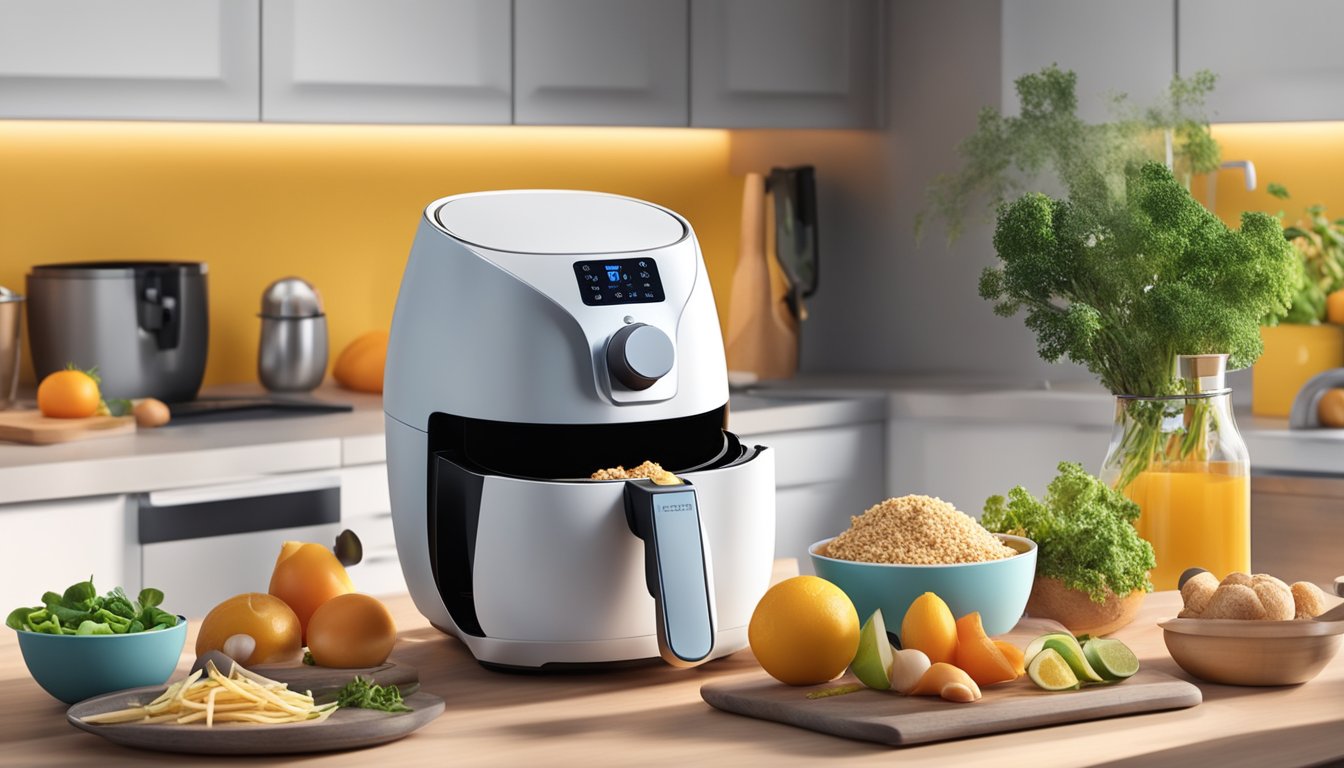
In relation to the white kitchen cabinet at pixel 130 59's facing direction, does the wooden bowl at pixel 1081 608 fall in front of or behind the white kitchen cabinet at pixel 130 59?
in front

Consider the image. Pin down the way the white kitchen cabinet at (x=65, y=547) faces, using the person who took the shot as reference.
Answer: facing the viewer

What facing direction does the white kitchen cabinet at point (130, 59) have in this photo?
toward the camera

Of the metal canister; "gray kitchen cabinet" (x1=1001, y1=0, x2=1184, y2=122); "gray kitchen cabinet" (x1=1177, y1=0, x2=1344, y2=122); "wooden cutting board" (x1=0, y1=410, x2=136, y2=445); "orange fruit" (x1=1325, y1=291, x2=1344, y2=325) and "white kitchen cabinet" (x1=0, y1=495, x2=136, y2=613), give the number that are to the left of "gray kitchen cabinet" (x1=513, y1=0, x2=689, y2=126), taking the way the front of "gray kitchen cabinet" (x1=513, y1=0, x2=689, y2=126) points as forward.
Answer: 3

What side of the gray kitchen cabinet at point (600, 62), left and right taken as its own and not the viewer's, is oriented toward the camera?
front

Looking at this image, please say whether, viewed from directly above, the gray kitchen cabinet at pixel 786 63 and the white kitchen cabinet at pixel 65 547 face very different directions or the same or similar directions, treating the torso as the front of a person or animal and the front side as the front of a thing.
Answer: same or similar directions

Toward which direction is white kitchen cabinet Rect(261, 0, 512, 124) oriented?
toward the camera

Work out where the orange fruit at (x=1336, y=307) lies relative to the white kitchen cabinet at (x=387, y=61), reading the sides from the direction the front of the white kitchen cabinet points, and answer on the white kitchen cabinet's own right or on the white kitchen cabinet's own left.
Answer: on the white kitchen cabinet's own left

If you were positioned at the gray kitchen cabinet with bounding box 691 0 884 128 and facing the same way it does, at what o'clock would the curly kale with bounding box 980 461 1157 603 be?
The curly kale is roughly at 12 o'clock from the gray kitchen cabinet.

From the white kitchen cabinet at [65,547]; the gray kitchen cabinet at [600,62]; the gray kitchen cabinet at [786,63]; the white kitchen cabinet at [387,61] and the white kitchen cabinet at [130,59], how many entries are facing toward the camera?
5

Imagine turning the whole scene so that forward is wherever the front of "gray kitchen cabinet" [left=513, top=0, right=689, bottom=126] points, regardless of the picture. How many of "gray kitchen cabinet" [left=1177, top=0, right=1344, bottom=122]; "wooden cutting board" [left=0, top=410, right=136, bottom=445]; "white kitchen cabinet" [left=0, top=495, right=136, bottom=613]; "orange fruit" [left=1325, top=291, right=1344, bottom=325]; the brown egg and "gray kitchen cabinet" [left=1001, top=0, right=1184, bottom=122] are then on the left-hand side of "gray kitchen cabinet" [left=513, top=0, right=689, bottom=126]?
3

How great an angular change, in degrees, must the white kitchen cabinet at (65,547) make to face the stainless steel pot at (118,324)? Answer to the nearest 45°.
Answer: approximately 180°

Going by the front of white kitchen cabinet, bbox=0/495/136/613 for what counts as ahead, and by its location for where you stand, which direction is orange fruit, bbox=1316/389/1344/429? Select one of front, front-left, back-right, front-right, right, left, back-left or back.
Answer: left

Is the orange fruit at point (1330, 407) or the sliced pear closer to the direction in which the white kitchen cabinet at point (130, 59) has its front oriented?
the sliced pear

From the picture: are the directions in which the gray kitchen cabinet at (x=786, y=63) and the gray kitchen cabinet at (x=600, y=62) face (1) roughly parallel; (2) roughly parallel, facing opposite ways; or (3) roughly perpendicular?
roughly parallel

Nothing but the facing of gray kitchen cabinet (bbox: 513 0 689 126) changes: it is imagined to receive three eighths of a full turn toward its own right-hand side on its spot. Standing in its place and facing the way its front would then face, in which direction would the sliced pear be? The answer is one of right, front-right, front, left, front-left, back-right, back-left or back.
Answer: back-left

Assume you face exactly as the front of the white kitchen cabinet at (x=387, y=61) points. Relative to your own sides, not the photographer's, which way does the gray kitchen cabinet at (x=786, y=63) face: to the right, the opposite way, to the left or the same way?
the same way
